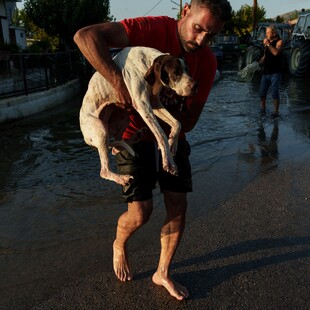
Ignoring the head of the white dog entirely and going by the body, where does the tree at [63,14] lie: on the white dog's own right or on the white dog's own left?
on the white dog's own left

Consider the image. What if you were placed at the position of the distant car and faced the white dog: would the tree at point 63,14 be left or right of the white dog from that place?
right

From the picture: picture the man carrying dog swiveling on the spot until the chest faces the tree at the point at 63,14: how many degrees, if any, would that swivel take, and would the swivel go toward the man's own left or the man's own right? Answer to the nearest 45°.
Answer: approximately 180°

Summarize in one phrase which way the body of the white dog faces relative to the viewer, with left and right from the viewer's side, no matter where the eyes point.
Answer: facing to the right of the viewer

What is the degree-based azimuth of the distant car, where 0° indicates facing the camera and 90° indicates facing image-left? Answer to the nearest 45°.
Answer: approximately 0°

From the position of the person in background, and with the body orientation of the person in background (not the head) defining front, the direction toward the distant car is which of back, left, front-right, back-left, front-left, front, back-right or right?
back-right

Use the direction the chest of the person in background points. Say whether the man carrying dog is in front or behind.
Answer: in front

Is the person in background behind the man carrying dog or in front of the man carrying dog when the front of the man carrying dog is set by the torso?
behind
